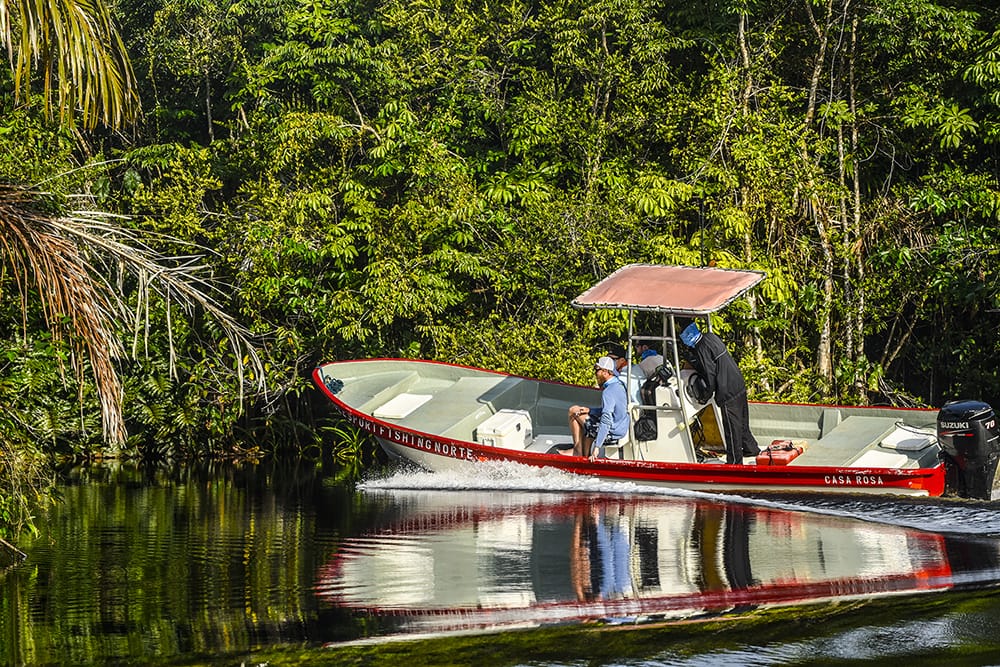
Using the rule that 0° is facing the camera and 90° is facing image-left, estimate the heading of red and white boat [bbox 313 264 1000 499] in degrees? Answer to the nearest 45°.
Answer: approximately 90°

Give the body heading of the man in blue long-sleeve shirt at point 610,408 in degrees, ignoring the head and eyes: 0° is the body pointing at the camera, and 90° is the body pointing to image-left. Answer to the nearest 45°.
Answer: approximately 90°
